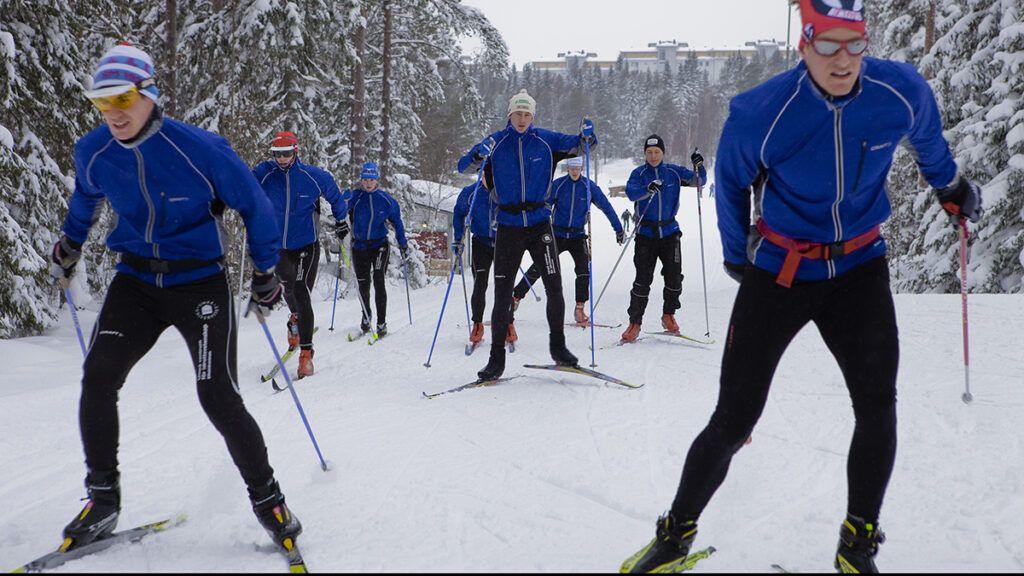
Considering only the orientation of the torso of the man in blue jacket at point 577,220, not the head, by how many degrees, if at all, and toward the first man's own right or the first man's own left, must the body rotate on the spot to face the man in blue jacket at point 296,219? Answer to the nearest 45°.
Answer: approximately 45° to the first man's own right

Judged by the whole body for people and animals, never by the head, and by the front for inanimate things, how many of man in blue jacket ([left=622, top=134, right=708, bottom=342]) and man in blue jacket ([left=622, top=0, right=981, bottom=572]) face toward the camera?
2

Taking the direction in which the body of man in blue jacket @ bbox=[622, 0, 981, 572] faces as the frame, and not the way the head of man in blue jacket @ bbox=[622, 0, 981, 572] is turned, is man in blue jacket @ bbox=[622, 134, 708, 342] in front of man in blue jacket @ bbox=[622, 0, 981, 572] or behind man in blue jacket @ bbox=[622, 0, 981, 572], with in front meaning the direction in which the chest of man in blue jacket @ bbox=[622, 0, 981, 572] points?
behind

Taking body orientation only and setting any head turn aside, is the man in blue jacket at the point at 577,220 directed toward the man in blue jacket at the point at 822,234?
yes

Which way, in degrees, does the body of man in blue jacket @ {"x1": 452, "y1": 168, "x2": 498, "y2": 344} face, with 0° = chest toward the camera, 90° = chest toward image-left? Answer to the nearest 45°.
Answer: approximately 0°

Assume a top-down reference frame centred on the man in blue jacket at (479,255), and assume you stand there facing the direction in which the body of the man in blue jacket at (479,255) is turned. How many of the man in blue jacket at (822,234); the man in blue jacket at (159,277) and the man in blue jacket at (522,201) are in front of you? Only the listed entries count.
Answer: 3

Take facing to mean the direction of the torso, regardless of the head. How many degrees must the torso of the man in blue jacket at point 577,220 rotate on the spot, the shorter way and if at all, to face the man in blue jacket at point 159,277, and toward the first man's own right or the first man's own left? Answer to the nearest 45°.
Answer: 0° — they already face them

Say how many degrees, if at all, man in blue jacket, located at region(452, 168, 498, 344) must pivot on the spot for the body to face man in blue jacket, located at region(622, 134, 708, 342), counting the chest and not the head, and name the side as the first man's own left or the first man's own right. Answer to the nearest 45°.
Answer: approximately 90° to the first man's own left

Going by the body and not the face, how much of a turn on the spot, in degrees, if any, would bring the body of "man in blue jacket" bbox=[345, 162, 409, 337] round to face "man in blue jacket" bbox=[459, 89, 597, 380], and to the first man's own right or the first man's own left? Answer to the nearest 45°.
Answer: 0° — they already face them
